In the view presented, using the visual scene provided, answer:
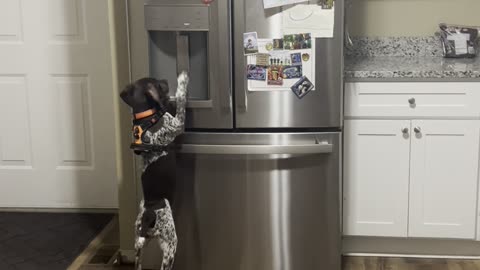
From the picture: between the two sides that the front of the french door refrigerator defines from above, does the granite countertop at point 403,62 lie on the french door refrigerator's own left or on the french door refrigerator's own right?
on the french door refrigerator's own left

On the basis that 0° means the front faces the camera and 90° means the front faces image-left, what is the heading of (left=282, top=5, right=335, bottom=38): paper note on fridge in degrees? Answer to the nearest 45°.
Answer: approximately 0°

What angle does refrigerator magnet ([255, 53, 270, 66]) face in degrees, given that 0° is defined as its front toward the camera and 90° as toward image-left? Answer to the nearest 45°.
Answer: approximately 0°
